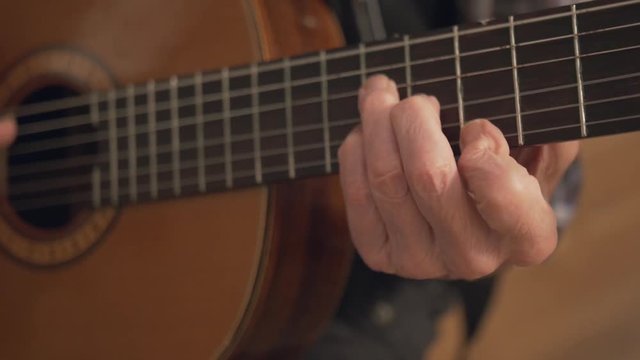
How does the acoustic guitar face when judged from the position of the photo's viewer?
facing the viewer and to the left of the viewer
